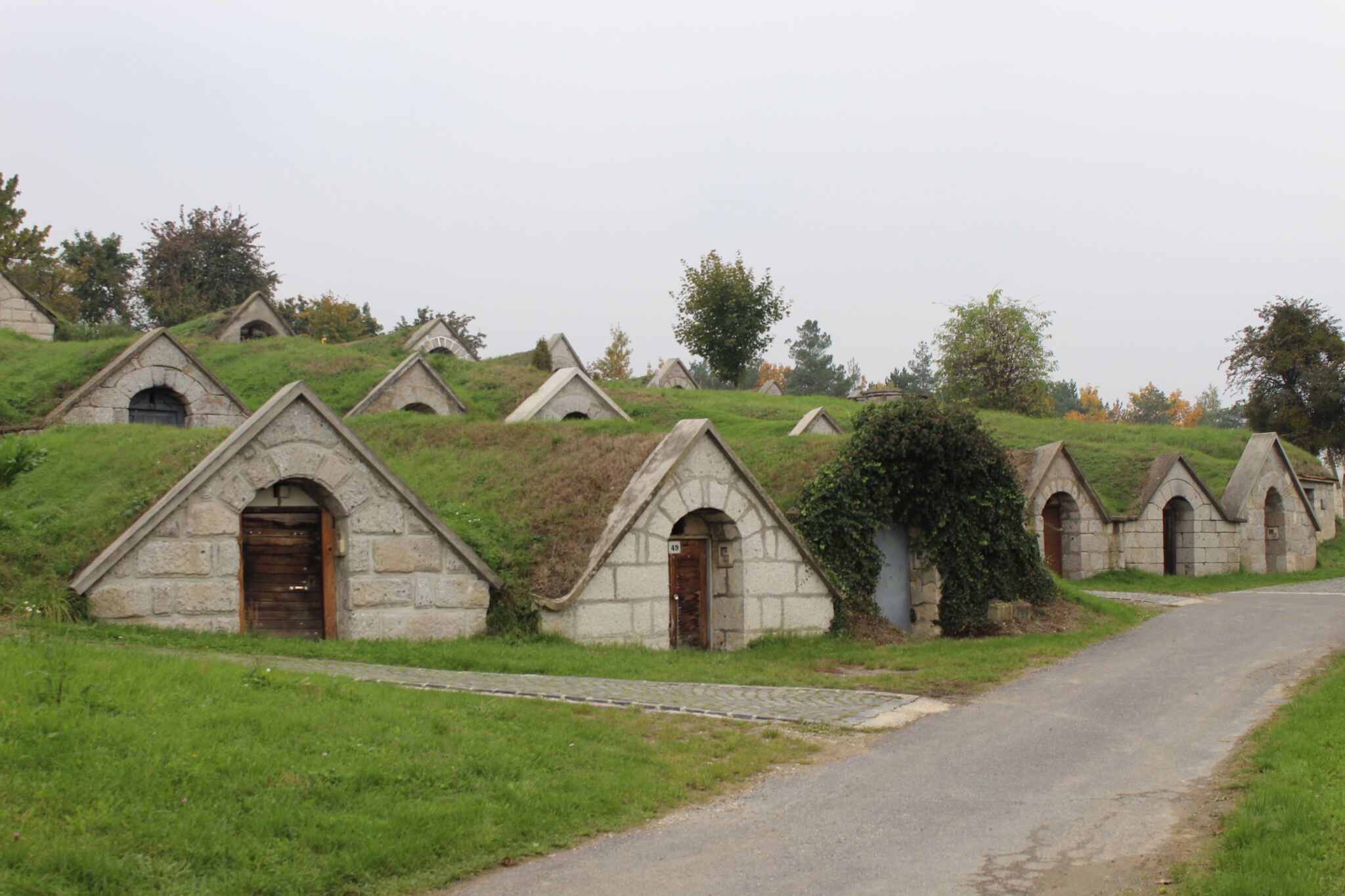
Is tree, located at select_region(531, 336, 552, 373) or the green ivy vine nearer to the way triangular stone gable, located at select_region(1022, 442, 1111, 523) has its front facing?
the green ivy vine

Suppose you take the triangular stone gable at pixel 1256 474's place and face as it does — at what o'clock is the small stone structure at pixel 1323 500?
The small stone structure is roughly at 8 o'clock from the triangular stone gable.

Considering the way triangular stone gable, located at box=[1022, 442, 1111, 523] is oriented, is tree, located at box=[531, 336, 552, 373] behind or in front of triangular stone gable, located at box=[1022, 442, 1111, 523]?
behind

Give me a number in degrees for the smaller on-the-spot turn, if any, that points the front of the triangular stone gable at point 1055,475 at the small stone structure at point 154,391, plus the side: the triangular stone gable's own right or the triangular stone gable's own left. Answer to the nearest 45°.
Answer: approximately 90° to the triangular stone gable's own right

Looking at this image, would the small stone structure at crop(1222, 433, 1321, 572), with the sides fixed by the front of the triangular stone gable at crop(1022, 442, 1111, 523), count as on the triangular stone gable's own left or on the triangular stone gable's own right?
on the triangular stone gable's own left

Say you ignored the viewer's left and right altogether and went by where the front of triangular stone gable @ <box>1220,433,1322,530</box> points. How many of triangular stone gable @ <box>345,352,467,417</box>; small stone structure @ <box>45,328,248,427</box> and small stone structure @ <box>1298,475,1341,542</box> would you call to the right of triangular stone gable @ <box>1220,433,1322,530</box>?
2

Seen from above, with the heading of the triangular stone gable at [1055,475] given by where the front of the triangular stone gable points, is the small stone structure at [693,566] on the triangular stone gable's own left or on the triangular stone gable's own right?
on the triangular stone gable's own right

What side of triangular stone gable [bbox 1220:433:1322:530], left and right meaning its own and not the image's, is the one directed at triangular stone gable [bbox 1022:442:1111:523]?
right
